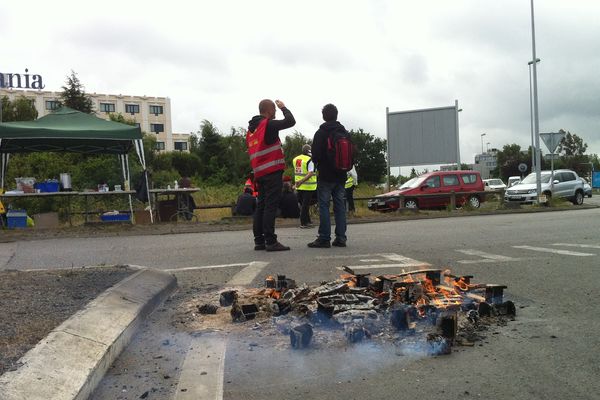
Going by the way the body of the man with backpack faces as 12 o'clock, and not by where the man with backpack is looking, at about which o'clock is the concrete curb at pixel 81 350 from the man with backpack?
The concrete curb is roughly at 8 o'clock from the man with backpack.

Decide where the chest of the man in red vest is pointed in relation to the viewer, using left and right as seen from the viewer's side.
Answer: facing away from the viewer and to the right of the viewer

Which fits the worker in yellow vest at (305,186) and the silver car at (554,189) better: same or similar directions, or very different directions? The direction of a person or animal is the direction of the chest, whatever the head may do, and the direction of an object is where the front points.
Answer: very different directions

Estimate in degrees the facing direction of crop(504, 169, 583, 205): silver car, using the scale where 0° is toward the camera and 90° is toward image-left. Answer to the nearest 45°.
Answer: approximately 45°

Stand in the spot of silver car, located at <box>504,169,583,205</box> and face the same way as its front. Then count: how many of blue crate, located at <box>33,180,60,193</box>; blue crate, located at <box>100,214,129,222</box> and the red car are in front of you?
3

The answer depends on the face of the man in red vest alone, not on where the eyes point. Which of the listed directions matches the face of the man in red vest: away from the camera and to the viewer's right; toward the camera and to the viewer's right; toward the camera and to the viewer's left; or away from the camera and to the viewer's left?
away from the camera and to the viewer's right

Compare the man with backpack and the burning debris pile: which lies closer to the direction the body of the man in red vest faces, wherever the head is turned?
the man with backpack

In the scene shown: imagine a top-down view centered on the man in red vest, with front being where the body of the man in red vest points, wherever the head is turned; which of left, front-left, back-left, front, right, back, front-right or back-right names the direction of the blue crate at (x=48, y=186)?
left

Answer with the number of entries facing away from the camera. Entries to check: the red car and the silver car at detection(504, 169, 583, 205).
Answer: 0

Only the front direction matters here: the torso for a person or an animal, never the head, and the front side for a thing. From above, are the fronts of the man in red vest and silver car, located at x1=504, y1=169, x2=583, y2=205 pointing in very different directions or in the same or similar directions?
very different directions

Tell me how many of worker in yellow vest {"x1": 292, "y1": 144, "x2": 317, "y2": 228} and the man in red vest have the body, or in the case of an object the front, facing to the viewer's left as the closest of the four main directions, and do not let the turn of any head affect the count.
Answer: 0

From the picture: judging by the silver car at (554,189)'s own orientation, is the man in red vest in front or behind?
in front

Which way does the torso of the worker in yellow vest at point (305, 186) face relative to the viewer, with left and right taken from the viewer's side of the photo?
facing away from the viewer and to the right of the viewer

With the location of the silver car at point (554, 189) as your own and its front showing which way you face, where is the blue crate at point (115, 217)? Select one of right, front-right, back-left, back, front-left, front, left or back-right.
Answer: front

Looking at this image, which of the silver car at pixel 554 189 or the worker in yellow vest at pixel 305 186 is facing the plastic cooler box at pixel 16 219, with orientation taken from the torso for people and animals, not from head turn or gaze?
the silver car

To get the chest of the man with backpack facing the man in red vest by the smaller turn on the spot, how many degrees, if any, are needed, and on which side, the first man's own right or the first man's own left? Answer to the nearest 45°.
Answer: approximately 90° to the first man's own left

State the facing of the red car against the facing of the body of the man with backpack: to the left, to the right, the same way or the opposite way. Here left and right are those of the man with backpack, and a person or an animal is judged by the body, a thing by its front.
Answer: to the left

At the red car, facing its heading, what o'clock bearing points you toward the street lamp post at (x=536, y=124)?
The street lamp post is roughly at 6 o'clock from the red car.

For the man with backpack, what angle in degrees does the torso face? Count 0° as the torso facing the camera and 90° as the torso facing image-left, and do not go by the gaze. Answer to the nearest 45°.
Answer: approximately 135°
